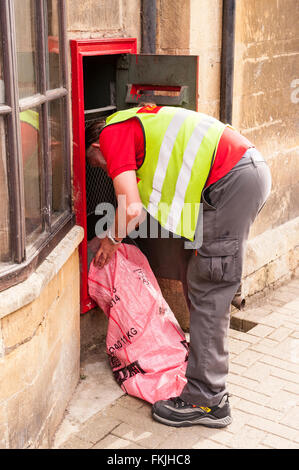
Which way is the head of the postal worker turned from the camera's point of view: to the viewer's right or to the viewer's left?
to the viewer's left

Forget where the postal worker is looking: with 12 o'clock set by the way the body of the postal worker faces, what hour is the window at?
The window is roughly at 11 o'clock from the postal worker.

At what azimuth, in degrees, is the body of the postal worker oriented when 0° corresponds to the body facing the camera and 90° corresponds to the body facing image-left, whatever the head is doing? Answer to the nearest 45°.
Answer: approximately 90°
